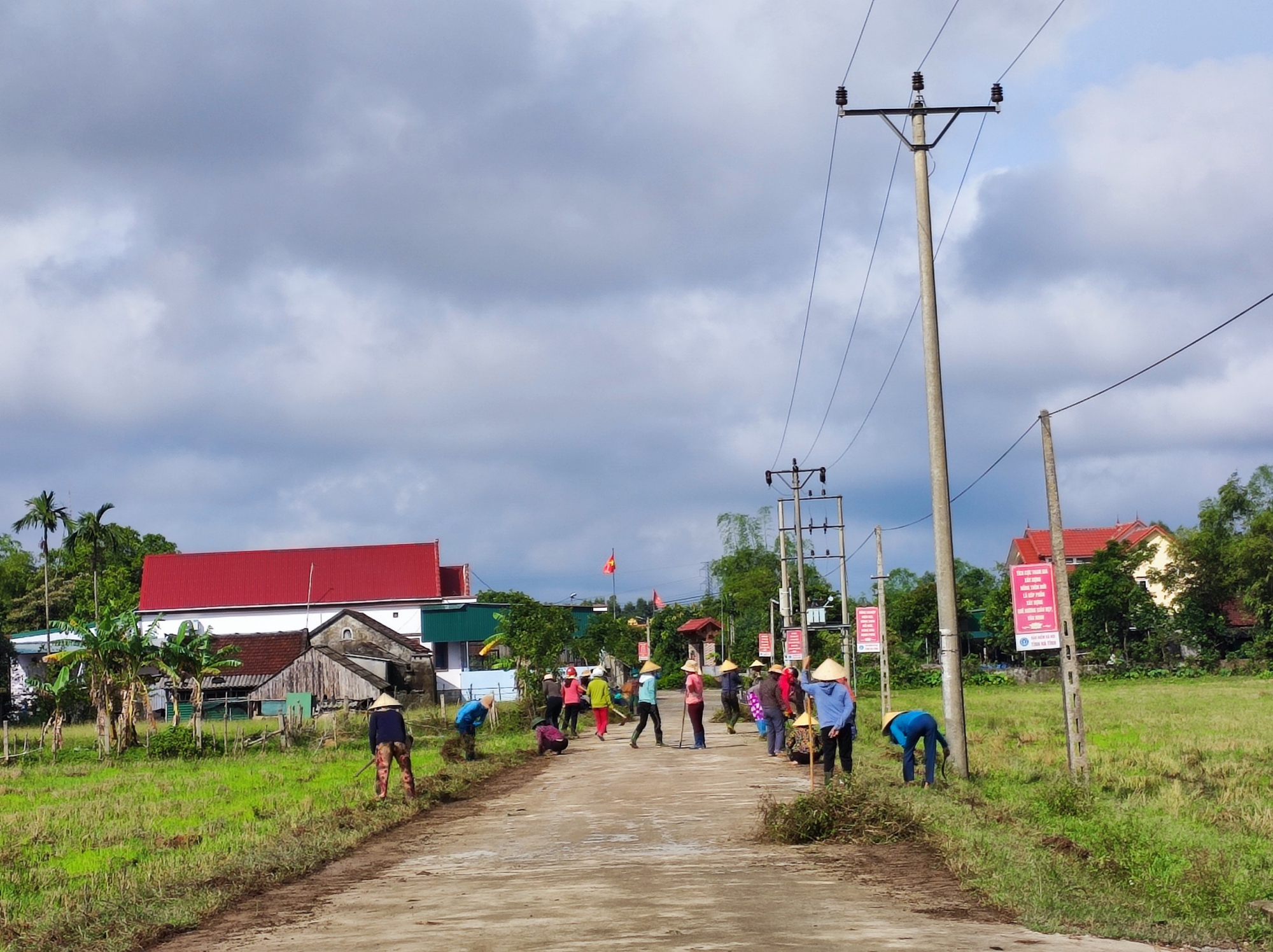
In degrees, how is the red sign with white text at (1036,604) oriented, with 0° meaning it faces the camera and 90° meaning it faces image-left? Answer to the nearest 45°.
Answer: approximately 0°

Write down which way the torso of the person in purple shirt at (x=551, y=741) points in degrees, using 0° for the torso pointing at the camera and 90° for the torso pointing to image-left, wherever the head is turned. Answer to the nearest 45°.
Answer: approximately 90°

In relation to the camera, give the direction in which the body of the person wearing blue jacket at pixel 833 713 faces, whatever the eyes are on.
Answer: away from the camera

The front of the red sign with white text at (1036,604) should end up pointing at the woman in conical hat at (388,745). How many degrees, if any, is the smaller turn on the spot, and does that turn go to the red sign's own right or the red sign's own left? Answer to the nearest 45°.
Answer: approximately 90° to the red sign's own right

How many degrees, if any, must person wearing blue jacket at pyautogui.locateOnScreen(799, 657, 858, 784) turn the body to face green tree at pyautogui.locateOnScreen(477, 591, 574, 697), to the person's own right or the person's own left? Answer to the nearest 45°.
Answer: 0° — they already face it

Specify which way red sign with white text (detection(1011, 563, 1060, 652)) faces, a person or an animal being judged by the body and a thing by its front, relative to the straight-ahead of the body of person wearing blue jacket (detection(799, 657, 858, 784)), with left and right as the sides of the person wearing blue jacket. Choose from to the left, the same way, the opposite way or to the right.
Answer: the opposite way

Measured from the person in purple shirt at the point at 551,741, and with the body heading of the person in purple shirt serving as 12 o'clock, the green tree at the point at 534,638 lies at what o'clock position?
The green tree is roughly at 3 o'clock from the person in purple shirt.

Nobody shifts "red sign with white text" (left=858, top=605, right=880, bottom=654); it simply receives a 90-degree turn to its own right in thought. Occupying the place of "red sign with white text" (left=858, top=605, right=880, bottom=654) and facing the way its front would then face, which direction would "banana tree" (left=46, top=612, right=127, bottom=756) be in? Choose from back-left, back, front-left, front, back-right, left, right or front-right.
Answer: front

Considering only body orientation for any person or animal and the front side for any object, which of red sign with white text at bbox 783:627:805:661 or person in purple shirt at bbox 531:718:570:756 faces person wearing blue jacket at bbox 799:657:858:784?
the red sign with white text

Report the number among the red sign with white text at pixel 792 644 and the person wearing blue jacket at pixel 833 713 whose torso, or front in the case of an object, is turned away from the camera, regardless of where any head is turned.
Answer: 1

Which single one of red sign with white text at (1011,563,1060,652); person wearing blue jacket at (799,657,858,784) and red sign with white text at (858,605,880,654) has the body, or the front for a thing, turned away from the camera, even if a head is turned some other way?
the person wearing blue jacket

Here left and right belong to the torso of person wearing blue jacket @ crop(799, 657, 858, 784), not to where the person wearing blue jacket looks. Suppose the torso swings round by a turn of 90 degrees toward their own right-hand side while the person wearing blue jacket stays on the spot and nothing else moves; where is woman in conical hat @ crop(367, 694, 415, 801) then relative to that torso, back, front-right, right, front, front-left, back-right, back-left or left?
back

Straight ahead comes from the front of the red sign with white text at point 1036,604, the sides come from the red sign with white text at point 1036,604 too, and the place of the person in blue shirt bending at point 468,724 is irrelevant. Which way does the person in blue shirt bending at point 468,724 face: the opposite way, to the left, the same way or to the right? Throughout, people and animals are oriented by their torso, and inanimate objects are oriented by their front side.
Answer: to the left

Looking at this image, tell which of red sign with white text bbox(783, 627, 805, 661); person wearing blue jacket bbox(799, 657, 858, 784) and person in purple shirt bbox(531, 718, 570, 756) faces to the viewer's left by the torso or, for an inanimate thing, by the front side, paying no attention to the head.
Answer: the person in purple shirt
